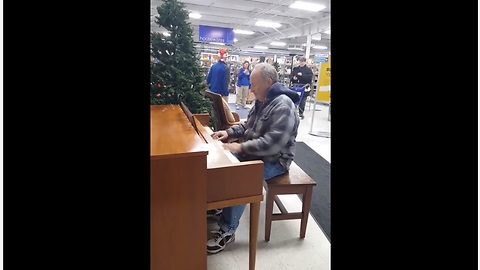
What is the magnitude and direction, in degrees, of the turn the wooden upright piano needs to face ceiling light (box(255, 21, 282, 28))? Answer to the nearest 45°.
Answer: approximately 90° to its left

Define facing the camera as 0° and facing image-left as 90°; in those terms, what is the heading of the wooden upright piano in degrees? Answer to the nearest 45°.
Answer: approximately 270°

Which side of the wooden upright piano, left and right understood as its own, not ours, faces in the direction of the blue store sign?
left

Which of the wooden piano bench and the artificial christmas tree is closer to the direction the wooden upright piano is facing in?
the wooden piano bench

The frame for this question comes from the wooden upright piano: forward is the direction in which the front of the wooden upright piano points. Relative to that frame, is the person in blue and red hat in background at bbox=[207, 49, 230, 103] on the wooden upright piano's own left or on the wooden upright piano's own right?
on the wooden upright piano's own left

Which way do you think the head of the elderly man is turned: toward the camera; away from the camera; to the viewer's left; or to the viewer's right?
to the viewer's left

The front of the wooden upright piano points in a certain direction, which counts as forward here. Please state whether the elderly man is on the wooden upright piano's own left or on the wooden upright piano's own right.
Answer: on the wooden upright piano's own left

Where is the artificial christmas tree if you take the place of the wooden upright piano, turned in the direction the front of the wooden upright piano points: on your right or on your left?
on your left
